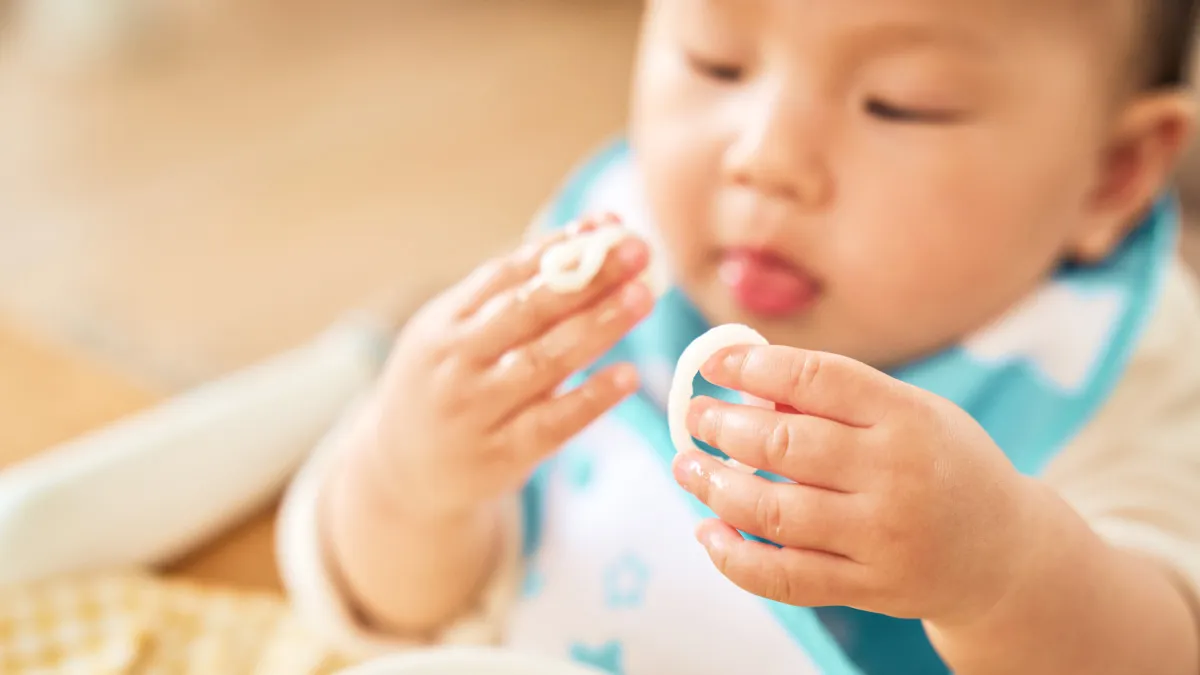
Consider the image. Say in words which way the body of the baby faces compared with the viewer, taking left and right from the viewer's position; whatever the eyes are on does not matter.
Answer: facing the viewer and to the left of the viewer

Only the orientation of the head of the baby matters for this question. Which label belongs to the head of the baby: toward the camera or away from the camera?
toward the camera
